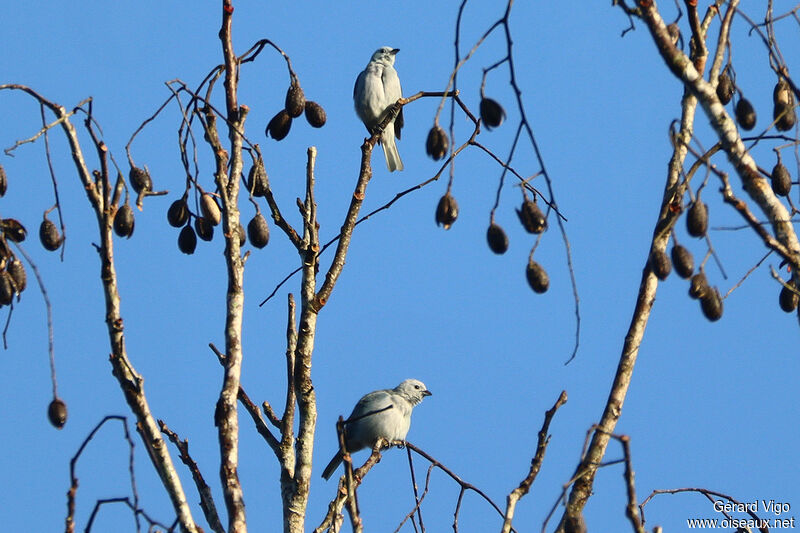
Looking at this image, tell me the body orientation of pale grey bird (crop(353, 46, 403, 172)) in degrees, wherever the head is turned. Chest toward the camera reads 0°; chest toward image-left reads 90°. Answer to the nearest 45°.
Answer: approximately 0°

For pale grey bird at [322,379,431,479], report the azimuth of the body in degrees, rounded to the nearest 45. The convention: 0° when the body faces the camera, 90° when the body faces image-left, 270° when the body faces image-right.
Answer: approximately 270°

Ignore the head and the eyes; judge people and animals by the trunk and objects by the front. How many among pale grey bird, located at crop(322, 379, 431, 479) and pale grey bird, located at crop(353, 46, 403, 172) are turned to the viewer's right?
1

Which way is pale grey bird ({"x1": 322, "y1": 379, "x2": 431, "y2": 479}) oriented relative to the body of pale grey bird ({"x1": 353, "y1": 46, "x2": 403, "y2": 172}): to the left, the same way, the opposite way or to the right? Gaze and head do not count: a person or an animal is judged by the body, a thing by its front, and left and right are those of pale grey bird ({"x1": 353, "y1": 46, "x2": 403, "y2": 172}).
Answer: to the left
